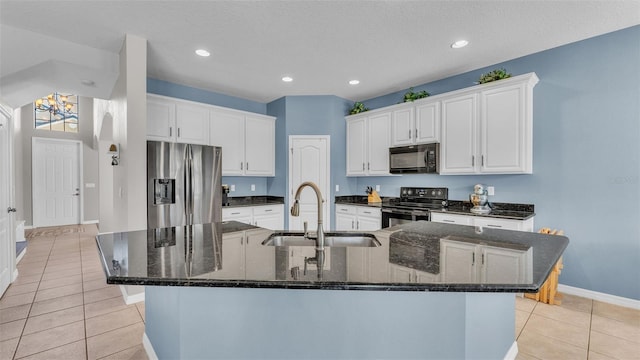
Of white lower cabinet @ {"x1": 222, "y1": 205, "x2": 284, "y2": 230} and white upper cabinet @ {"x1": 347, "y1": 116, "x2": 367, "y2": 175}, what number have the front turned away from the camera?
0

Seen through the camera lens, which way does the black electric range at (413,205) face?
facing the viewer and to the left of the viewer

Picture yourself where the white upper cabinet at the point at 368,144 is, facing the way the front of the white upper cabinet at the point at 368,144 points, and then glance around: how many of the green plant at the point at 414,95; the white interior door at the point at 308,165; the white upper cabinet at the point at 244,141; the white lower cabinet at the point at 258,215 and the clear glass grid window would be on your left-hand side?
1

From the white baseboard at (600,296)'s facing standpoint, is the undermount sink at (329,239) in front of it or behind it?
in front

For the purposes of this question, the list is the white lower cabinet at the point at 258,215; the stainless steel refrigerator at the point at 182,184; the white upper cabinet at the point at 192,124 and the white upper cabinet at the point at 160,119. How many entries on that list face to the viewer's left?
0

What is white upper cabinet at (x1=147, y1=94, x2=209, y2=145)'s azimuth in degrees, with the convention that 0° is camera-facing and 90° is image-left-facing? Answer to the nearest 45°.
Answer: approximately 315°

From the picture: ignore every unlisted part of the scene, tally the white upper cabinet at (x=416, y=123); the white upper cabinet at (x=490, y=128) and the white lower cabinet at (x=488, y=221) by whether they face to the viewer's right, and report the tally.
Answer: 0

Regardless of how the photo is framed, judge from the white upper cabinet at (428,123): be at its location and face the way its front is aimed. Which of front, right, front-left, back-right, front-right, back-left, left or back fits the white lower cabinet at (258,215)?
front-right

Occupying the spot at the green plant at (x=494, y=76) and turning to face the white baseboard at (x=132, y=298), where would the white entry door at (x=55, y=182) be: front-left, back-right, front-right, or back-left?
front-right

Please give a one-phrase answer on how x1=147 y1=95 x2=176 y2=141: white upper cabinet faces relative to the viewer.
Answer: facing the viewer and to the right of the viewer

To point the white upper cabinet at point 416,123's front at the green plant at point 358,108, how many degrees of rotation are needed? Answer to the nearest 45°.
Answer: approximately 90° to its right

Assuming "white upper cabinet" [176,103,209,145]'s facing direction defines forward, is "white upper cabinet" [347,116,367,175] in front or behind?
in front

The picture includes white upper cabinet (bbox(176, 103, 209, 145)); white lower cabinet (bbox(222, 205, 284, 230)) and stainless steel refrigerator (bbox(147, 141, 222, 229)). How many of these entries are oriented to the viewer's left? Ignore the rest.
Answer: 0

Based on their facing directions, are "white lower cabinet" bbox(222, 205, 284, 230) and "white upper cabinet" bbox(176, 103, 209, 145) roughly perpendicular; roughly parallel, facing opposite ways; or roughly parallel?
roughly parallel

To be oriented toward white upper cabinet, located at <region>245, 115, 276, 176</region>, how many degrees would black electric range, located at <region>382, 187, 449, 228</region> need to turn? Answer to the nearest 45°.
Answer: approximately 45° to its right
